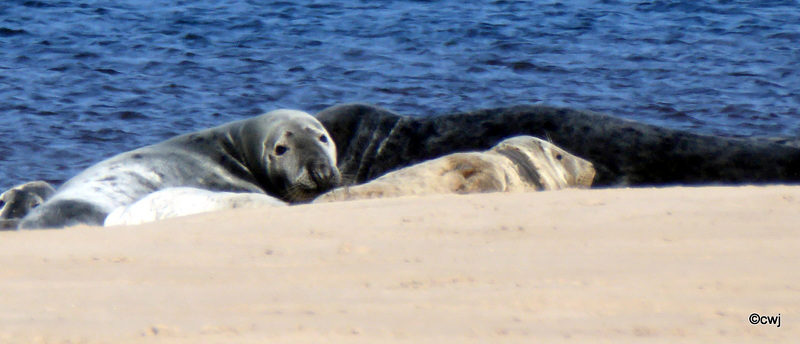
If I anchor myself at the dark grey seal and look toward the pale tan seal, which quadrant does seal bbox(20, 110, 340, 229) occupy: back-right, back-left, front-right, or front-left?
front-right

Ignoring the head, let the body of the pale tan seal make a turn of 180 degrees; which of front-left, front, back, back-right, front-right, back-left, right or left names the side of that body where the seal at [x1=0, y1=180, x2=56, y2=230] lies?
front

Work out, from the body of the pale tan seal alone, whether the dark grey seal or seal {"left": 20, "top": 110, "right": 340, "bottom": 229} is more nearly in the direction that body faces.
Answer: the dark grey seal

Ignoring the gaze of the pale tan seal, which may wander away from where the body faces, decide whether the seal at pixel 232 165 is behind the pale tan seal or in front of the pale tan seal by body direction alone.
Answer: behind

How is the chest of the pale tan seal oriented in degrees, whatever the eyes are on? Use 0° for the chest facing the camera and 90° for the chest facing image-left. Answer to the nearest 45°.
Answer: approximately 270°
